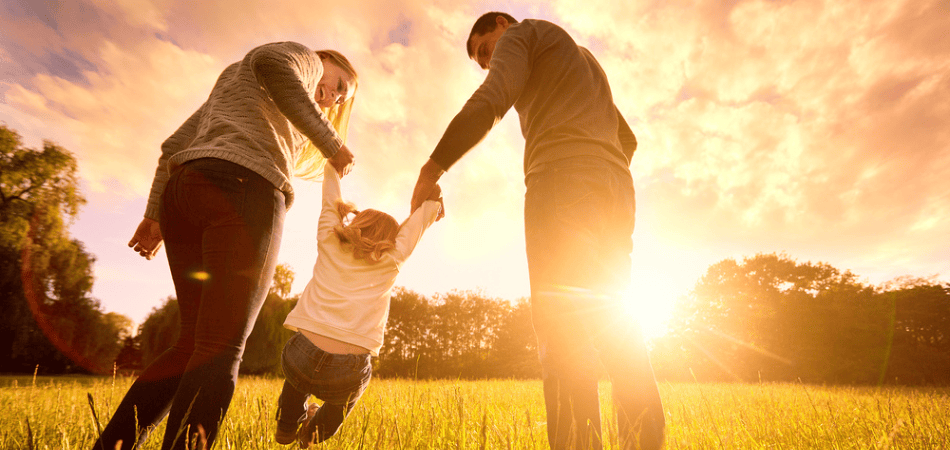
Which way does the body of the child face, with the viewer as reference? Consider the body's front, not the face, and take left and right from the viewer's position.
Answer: facing away from the viewer

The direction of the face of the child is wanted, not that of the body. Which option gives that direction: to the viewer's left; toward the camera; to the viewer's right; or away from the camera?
away from the camera

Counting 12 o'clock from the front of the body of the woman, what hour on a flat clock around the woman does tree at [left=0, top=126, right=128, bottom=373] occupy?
The tree is roughly at 10 o'clock from the woman.

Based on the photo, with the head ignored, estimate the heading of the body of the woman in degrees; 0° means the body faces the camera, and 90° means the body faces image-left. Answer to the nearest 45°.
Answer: approximately 225°

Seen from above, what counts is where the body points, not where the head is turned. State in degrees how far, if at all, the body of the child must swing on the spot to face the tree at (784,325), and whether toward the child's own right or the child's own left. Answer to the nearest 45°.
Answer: approximately 45° to the child's own right

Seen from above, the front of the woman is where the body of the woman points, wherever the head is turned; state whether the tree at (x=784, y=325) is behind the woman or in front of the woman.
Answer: in front

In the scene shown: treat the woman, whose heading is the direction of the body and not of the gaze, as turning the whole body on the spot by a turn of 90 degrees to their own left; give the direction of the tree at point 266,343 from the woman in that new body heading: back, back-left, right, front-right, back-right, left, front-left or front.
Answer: front-right
